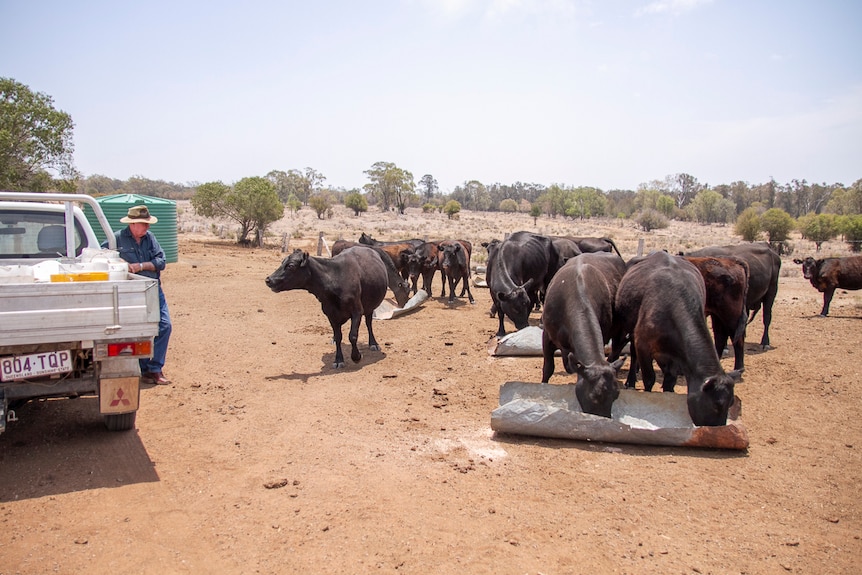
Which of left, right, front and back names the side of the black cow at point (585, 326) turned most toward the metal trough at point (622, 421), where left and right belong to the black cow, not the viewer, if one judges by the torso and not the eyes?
front

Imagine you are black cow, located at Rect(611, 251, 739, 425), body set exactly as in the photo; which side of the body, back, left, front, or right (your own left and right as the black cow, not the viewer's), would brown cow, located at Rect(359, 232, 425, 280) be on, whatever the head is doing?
back

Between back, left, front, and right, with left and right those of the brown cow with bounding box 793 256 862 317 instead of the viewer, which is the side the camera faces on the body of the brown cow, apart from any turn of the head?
left

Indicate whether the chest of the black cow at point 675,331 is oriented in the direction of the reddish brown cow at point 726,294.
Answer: no

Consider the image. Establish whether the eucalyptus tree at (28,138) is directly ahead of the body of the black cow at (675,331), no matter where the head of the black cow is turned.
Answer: no

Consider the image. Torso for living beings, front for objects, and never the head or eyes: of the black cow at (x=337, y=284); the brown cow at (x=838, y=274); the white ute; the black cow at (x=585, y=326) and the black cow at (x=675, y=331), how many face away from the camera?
1

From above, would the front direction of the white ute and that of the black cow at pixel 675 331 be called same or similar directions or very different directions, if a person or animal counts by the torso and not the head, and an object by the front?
very different directions

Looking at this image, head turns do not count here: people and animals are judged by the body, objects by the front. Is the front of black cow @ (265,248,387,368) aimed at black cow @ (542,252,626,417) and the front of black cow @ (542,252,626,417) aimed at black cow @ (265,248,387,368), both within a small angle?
no

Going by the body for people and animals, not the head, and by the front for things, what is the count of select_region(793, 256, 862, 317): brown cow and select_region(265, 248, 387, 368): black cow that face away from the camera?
0

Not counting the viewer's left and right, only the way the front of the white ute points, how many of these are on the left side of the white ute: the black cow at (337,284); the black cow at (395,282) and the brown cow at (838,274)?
0

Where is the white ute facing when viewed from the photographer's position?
facing away from the viewer

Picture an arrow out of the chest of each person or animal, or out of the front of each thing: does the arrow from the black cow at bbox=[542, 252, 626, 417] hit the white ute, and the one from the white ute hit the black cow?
no

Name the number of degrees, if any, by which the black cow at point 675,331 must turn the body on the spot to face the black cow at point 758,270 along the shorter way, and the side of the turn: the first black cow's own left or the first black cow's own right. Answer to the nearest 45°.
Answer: approximately 135° to the first black cow's own left

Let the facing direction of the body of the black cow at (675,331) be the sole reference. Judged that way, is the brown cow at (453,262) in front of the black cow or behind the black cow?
behind

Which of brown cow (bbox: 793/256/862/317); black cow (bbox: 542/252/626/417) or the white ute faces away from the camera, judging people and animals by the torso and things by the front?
the white ute

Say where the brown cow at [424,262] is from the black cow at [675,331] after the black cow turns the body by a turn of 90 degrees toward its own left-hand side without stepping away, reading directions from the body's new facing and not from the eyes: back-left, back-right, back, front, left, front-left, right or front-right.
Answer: left

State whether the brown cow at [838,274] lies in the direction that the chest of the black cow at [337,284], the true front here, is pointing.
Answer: no

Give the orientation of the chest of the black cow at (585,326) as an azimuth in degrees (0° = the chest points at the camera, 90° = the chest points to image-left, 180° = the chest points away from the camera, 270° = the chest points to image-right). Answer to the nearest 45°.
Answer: approximately 0°
